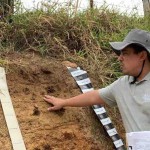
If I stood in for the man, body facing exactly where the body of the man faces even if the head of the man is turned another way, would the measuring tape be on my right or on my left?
on my right

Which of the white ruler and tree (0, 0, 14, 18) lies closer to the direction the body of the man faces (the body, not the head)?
the white ruler

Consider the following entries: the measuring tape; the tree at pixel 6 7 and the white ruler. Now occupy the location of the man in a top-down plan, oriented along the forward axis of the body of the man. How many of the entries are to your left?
0

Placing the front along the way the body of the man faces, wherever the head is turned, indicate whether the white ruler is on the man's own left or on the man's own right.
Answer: on the man's own right

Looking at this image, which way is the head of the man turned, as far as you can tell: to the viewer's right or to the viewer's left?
to the viewer's left

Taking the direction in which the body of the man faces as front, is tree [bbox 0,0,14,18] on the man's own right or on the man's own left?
on the man's own right

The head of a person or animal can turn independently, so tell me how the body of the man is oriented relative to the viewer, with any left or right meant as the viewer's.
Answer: facing the viewer and to the left of the viewer

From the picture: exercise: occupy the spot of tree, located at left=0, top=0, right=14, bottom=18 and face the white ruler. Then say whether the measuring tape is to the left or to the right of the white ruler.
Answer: left

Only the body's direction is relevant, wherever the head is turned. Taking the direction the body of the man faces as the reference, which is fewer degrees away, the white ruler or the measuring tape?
the white ruler
